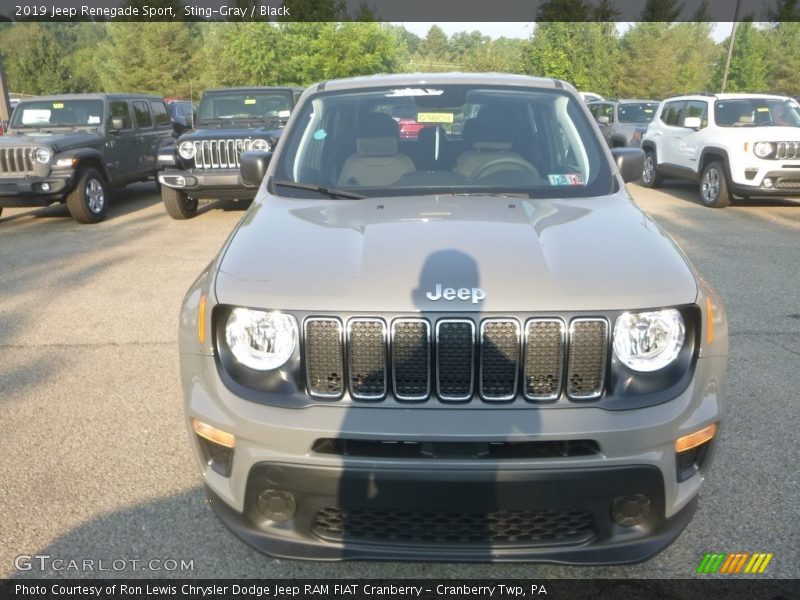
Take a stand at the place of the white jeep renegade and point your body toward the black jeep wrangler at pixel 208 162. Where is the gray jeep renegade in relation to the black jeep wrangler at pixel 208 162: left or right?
left

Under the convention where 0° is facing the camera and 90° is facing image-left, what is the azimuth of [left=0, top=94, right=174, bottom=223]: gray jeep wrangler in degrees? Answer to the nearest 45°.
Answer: approximately 45°

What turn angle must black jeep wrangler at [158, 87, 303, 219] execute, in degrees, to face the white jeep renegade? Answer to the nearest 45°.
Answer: approximately 135° to its left

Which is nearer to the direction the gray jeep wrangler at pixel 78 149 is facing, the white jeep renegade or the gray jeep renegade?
the gray jeep renegade

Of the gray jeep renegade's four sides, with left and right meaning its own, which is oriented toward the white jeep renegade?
back

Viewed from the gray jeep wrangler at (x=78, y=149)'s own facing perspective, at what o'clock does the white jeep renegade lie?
The white jeep renegade is roughly at 8 o'clock from the gray jeep wrangler.

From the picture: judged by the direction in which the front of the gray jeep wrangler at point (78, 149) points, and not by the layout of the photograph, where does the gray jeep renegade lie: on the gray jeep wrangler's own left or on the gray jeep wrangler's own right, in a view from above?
on the gray jeep wrangler's own left

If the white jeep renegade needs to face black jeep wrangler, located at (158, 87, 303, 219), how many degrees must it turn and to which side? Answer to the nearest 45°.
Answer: approximately 90° to its right

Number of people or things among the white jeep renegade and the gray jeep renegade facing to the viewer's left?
0
